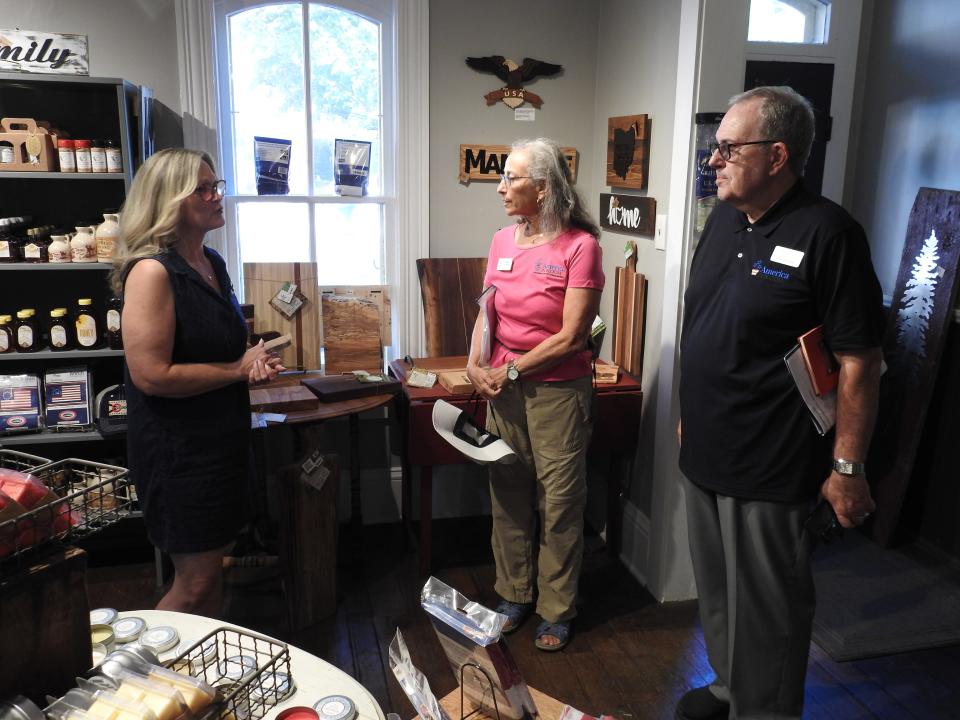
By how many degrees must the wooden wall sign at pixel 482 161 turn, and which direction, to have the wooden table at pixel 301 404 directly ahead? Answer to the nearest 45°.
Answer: approximately 45° to its right

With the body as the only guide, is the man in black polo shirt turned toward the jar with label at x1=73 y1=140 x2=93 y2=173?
no

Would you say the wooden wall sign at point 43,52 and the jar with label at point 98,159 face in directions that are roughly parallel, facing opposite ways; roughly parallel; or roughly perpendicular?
roughly parallel

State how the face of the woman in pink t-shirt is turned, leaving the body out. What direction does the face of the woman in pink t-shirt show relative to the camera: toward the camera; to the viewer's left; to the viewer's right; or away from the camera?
to the viewer's left

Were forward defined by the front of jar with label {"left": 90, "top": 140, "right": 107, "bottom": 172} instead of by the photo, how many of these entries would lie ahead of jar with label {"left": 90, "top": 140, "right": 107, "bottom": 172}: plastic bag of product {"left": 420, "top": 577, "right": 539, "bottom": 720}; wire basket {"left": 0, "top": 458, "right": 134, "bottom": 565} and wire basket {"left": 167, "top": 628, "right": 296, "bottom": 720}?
3

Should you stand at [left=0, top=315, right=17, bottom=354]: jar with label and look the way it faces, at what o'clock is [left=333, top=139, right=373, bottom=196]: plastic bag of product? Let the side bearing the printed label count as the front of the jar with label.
The plastic bag of product is roughly at 9 o'clock from the jar with label.

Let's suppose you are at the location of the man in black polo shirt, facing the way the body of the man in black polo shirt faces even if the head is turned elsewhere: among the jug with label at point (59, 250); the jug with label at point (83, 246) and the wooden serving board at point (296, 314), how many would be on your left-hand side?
0

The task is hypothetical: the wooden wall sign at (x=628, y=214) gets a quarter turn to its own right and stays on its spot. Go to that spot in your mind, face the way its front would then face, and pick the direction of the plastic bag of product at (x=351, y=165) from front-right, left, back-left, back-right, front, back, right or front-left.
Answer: front-left

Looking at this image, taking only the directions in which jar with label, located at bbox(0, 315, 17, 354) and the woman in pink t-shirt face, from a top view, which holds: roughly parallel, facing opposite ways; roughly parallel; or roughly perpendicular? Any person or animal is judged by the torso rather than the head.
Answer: roughly perpendicular

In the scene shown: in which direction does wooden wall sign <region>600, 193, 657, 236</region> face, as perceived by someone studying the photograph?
facing the viewer and to the left of the viewer

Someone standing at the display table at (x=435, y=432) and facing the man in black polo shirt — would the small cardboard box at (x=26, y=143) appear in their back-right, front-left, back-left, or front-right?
back-right

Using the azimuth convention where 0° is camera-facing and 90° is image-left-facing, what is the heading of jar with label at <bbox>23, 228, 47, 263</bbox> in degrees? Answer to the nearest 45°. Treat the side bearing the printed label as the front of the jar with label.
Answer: approximately 0°

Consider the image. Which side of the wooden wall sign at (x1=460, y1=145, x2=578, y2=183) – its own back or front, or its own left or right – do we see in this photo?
front

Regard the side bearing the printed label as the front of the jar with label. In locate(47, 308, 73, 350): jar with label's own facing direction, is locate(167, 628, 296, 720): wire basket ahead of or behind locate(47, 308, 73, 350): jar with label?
ahead
